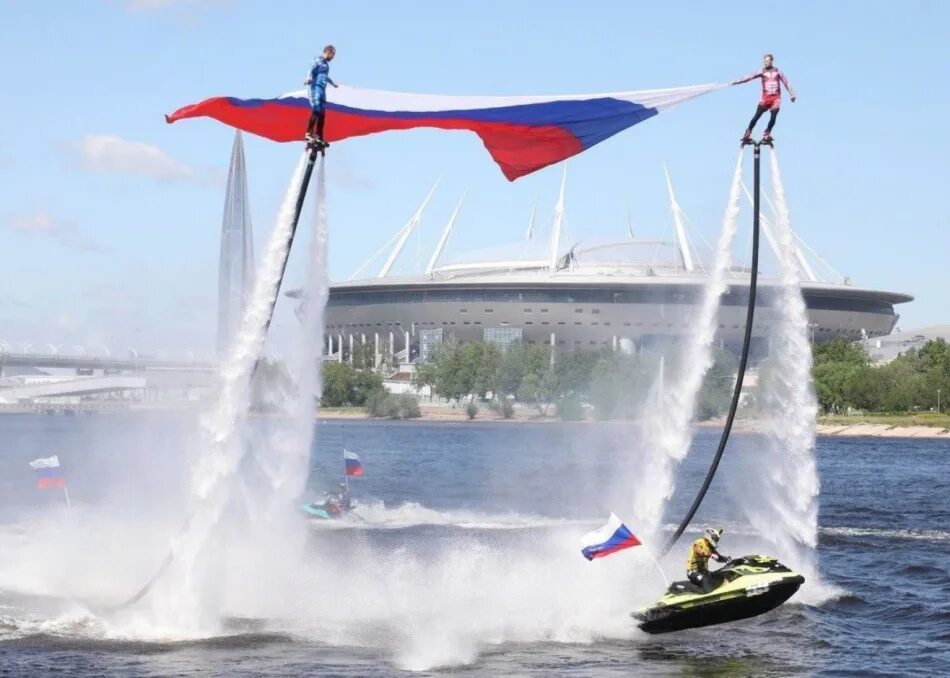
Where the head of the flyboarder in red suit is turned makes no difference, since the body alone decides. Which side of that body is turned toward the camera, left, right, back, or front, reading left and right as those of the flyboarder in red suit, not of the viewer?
front

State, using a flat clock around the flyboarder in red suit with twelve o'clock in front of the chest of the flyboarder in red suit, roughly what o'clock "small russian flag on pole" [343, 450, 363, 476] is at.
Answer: The small russian flag on pole is roughly at 5 o'clock from the flyboarder in red suit.

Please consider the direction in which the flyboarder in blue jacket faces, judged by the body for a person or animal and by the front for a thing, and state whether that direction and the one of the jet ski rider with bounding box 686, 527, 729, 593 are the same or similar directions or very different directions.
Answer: same or similar directions

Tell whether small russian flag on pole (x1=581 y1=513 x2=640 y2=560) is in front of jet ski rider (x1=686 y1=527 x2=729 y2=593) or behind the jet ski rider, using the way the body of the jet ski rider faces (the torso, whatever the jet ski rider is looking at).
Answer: behind

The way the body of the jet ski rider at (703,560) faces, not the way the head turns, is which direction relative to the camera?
to the viewer's right

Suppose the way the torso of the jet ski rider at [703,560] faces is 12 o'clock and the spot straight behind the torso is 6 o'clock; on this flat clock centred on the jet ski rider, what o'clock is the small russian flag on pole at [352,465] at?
The small russian flag on pole is roughly at 8 o'clock from the jet ski rider.

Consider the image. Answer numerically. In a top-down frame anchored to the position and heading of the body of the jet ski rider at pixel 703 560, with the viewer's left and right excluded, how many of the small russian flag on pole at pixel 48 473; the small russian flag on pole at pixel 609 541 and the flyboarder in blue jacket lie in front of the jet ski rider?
0

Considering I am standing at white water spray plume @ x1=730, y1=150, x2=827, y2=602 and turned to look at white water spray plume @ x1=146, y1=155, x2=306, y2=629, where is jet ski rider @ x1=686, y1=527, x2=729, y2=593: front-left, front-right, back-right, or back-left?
front-left

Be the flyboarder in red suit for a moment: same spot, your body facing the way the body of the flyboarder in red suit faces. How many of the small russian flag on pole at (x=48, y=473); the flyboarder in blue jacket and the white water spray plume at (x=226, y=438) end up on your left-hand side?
0

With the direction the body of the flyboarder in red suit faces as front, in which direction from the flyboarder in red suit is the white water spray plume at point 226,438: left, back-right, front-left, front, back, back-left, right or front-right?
right

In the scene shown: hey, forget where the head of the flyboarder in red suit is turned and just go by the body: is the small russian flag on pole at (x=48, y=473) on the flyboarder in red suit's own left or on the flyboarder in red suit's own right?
on the flyboarder in red suit's own right

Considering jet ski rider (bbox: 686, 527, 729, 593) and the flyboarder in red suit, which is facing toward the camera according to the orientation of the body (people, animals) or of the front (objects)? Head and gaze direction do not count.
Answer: the flyboarder in red suit
